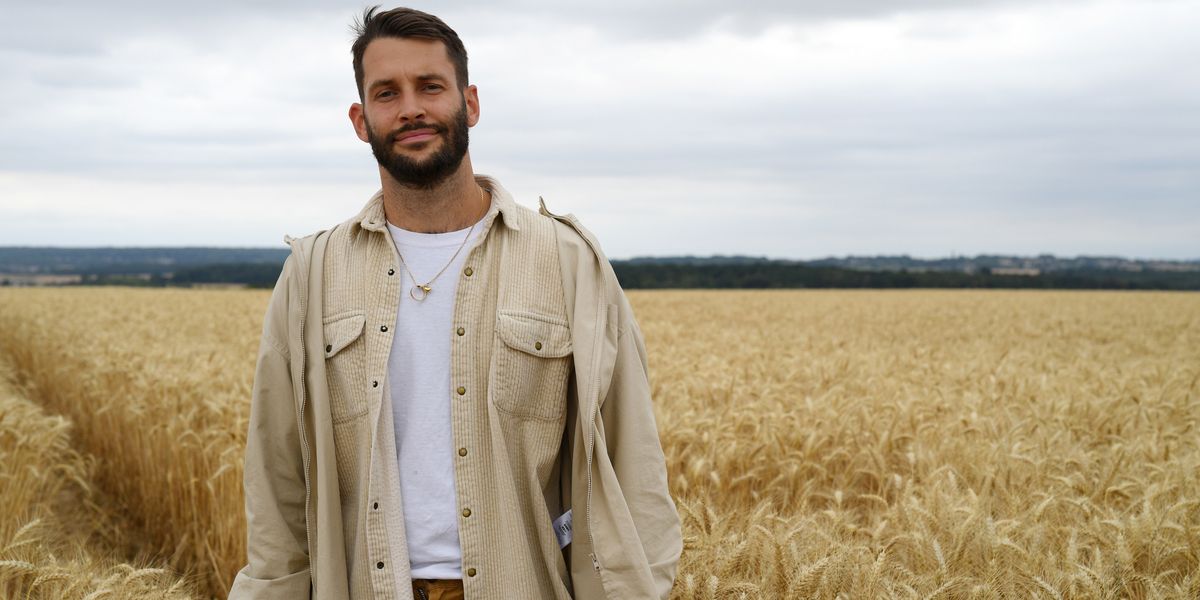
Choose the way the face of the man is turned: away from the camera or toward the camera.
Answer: toward the camera

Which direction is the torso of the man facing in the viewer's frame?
toward the camera
